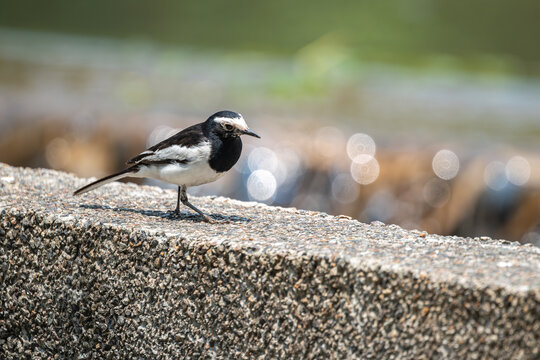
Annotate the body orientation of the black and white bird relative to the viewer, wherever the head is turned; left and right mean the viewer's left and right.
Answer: facing to the right of the viewer
